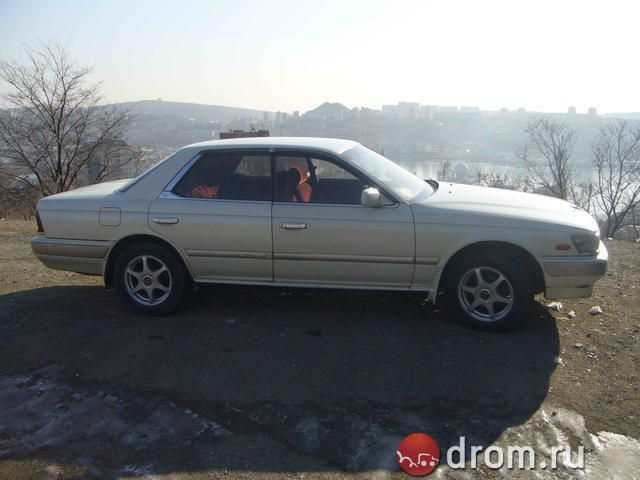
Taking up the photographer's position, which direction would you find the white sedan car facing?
facing to the right of the viewer

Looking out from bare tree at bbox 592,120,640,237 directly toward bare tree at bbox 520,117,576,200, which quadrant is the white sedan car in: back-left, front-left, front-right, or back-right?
back-left

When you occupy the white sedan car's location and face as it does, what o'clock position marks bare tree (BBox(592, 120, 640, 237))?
The bare tree is roughly at 10 o'clock from the white sedan car.

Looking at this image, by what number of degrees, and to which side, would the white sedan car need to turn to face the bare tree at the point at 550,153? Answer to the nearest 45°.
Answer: approximately 45° to its left
